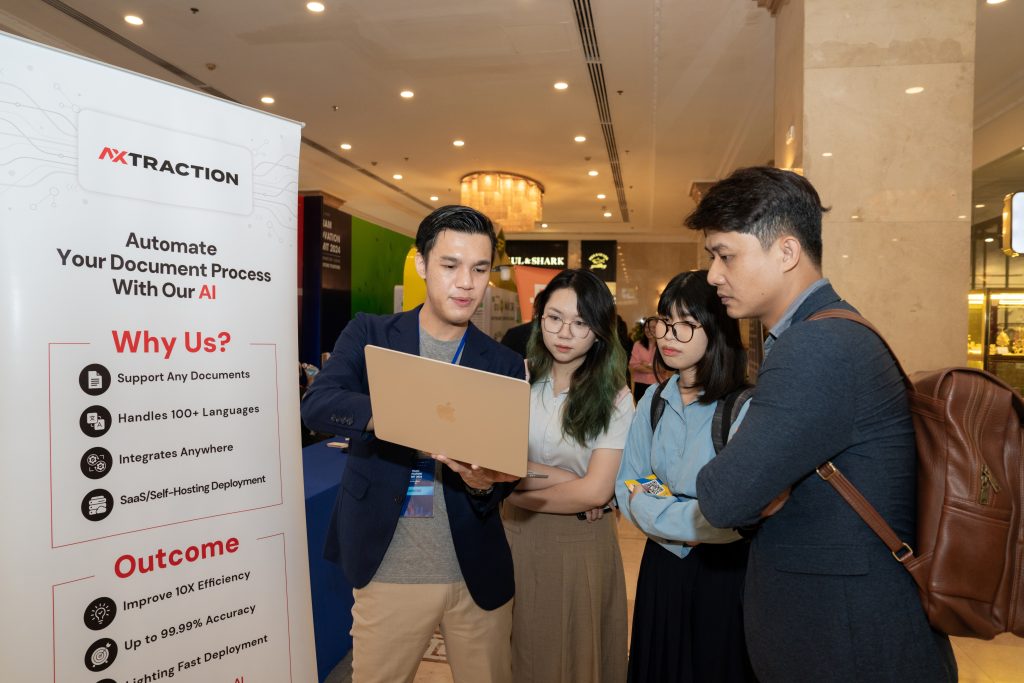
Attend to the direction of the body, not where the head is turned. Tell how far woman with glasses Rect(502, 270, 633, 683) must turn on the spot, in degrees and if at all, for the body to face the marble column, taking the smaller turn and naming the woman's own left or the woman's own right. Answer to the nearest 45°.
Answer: approximately 180°

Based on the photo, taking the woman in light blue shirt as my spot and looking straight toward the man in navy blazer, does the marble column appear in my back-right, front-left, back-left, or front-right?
back-right

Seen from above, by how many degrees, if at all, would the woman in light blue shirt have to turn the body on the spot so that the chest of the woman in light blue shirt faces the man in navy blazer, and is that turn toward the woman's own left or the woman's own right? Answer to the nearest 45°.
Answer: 0° — they already face them

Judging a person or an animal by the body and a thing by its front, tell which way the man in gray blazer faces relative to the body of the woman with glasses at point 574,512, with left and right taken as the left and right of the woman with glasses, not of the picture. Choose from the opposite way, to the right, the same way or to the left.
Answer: to the right

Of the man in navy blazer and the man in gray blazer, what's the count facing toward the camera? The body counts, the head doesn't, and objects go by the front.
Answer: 1

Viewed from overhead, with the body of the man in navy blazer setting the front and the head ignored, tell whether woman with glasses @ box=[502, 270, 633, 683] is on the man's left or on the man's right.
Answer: on the man's left

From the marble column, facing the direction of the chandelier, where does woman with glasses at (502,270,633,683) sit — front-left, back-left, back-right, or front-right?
back-left

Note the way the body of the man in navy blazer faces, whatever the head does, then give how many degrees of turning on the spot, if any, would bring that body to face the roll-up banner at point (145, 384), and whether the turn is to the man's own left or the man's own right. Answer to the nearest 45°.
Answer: approximately 90° to the man's own right

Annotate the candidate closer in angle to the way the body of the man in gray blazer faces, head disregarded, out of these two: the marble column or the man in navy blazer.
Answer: the man in navy blazer

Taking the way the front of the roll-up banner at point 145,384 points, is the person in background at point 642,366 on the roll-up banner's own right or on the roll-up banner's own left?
on the roll-up banner's own left

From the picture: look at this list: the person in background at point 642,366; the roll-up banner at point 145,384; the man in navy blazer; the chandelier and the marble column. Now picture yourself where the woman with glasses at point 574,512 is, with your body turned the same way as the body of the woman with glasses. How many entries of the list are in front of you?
2

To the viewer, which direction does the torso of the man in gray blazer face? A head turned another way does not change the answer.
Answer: to the viewer's left
